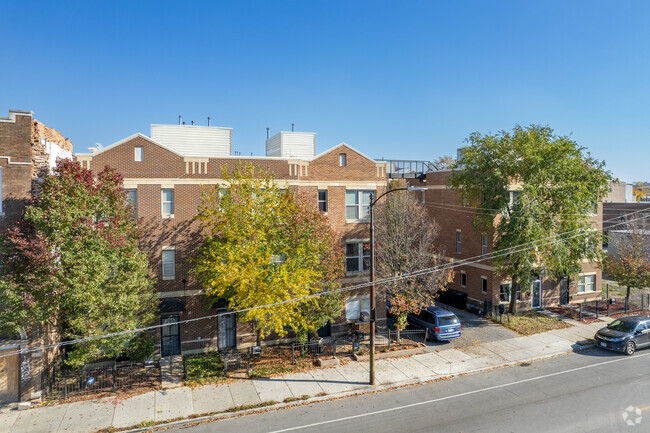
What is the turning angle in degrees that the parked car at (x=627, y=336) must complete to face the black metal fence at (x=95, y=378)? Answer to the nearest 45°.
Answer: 0° — it already faces it

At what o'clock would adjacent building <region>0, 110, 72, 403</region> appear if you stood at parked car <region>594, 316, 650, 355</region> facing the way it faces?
The adjacent building is roughly at 12 o'clock from the parked car.

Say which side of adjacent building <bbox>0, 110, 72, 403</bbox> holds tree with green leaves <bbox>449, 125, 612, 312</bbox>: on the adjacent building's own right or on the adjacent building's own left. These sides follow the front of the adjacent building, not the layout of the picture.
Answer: on the adjacent building's own left

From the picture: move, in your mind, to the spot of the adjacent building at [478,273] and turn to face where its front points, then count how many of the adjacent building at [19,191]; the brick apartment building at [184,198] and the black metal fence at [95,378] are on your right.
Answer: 3
